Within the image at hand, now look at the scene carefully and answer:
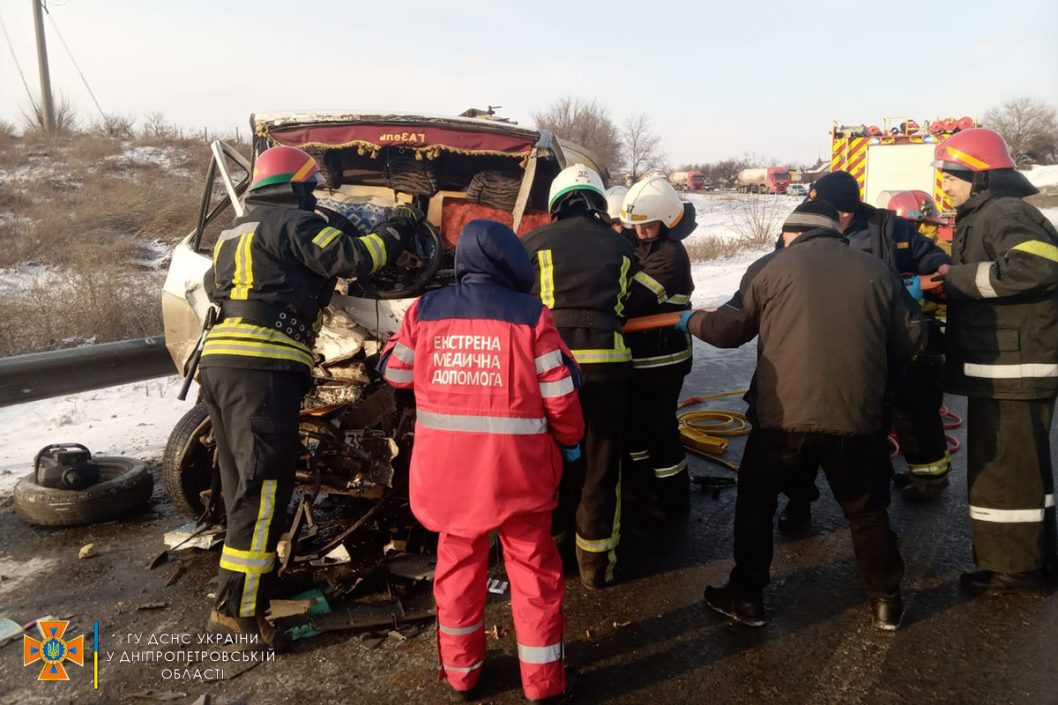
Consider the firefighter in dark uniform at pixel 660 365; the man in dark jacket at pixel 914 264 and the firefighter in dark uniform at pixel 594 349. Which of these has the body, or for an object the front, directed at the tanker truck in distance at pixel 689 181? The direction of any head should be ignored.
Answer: the firefighter in dark uniform at pixel 594 349

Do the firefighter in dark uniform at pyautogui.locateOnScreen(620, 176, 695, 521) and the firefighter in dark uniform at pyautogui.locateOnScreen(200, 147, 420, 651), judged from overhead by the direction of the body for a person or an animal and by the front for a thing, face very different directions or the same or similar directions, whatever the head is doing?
very different directions

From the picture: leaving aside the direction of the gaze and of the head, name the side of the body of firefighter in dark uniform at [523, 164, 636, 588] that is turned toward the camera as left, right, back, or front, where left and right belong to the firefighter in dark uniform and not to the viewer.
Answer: back

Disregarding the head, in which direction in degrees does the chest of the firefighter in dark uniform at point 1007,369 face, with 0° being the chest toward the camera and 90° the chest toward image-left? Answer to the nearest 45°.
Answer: approximately 90°

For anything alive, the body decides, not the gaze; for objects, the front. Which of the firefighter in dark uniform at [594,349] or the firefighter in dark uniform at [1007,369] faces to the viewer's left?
the firefighter in dark uniform at [1007,369]

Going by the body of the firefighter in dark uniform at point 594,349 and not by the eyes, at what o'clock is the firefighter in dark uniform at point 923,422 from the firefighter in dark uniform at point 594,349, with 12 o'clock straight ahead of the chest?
the firefighter in dark uniform at point 923,422 is roughly at 2 o'clock from the firefighter in dark uniform at point 594,349.

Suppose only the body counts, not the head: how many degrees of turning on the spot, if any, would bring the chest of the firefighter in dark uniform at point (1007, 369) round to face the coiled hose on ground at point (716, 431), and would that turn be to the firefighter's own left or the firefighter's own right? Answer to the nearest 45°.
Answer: approximately 45° to the firefighter's own right

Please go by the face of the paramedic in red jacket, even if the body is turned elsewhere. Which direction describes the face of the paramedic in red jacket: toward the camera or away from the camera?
away from the camera

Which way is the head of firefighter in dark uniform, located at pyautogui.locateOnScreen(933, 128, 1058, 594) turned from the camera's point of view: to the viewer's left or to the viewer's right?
to the viewer's left

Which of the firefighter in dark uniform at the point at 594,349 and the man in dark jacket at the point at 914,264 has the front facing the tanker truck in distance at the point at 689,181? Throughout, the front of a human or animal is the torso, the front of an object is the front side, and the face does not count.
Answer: the firefighter in dark uniform

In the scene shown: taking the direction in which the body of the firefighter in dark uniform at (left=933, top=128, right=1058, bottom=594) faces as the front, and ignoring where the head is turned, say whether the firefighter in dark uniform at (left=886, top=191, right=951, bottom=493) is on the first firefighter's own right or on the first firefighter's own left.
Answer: on the first firefighter's own right

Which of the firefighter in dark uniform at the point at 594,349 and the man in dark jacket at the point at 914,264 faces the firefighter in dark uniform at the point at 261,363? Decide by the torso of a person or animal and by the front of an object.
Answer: the man in dark jacket

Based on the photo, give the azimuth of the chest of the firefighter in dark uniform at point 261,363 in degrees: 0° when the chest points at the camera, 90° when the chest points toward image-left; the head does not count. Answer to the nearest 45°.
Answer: approximately 225°

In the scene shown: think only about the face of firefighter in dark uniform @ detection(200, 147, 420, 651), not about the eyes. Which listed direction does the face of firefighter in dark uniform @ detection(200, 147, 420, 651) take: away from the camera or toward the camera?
away from the camera
